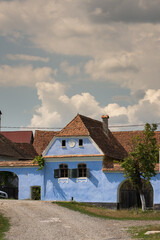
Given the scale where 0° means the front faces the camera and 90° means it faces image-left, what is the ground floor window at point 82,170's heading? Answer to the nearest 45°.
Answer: approximately 0°

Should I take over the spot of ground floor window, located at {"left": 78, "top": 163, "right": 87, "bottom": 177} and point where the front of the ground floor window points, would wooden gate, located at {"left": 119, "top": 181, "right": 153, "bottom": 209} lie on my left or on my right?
on my left

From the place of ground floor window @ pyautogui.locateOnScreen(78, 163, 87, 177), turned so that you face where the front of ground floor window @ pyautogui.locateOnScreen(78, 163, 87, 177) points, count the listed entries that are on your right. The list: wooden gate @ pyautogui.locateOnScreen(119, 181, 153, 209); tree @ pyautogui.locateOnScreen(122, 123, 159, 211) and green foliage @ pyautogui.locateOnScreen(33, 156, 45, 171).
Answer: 1

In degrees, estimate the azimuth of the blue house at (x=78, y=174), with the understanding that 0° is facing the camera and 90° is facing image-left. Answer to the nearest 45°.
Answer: approximately 0°

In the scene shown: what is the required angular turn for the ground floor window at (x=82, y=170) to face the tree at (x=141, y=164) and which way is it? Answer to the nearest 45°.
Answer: approximately 45° to its left

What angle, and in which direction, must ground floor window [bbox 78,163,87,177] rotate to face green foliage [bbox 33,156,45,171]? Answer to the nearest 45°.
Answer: approximately 90° to its right

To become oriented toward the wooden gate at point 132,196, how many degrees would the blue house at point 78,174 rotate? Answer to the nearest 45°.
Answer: approximately 90° to its left
